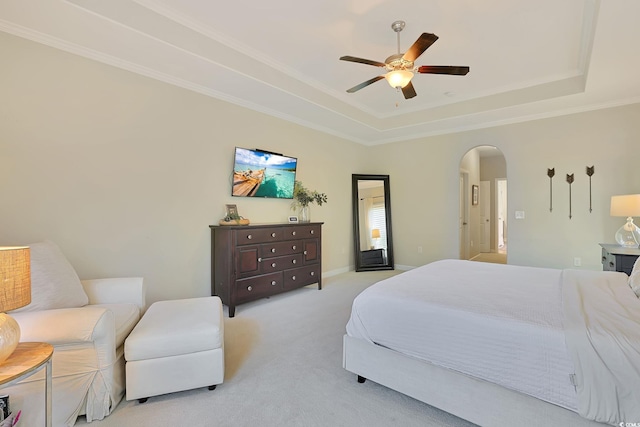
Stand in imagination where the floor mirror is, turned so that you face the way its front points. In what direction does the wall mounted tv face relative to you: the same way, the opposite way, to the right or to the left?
to the left

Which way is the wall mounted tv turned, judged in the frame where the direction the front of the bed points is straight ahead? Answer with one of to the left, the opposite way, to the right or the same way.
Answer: the opposite way

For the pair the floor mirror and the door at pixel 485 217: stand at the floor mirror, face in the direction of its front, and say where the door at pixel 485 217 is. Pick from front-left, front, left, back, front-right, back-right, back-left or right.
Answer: back-left

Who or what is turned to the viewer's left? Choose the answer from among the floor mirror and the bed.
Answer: the bed

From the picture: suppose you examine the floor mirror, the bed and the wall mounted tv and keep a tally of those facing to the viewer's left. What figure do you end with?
1

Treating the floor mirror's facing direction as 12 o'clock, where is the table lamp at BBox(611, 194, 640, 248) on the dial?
The table lamp is roughly at 10 o'clock from the floor mirror.

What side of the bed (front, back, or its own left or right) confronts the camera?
left

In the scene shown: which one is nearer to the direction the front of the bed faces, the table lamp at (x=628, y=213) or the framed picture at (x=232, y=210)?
the framed picture

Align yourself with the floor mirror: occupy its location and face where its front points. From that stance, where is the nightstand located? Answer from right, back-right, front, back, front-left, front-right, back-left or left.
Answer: front-left

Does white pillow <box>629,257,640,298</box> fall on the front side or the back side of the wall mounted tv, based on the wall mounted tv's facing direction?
on the front side

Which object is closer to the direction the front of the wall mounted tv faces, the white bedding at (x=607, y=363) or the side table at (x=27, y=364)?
the white bedding

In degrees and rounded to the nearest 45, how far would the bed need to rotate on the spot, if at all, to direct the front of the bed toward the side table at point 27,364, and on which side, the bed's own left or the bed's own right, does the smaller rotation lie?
approximately 45° to the bed's own left

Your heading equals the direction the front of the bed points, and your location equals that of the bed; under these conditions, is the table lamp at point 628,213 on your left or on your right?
on your right

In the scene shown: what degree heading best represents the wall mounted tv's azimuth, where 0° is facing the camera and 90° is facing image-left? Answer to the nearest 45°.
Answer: approximately 315°

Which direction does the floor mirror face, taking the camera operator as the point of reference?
facing the viewer

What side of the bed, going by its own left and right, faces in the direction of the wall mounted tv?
front
